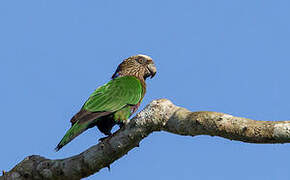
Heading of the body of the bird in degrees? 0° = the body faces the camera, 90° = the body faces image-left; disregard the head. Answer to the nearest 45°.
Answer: approximately 270°
